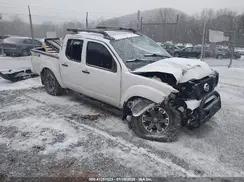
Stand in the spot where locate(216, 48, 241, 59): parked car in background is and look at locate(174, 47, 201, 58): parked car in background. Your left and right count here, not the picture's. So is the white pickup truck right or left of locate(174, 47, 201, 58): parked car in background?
left

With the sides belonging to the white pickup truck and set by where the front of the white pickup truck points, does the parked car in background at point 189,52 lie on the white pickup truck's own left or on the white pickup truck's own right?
on the white pickup truck's own left

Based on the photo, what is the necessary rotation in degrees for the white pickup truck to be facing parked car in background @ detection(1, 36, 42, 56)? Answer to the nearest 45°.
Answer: approximately 180°

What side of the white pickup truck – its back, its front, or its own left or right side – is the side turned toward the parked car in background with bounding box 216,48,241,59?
left
